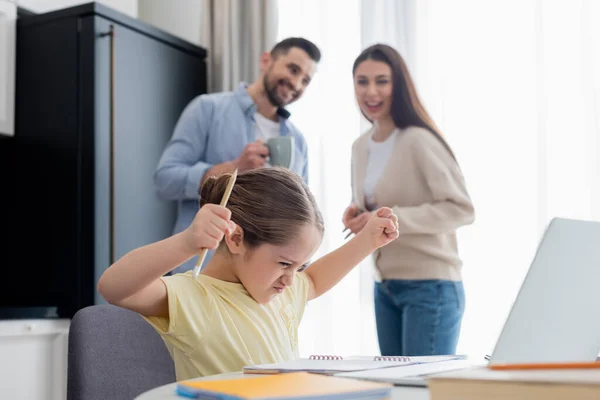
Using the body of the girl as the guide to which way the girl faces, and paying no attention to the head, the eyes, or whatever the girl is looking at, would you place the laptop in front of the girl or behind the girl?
in front

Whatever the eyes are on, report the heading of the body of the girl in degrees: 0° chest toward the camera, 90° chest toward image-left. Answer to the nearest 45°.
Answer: approximately 315°

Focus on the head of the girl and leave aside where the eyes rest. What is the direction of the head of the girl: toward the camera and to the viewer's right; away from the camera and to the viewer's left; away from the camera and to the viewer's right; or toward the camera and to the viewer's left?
toward the camera and to the viewer's right
